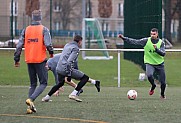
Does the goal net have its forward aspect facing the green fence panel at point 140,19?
no

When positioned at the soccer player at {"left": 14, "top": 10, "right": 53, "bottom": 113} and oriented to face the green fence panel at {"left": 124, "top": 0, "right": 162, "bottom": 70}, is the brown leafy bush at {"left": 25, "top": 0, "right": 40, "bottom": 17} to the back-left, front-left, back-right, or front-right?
front-left

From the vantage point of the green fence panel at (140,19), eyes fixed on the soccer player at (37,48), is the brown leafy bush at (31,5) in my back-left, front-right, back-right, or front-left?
back-right

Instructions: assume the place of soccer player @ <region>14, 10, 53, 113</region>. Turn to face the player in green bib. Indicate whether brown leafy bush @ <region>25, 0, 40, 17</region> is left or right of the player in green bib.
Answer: left

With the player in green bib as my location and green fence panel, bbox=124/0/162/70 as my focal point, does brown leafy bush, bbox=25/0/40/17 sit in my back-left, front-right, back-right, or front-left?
front-left

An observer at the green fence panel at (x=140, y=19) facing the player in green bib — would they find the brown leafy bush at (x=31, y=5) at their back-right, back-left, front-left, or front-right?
back-right

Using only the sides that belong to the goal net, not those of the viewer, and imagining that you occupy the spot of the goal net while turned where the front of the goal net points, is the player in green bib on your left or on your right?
on your left
